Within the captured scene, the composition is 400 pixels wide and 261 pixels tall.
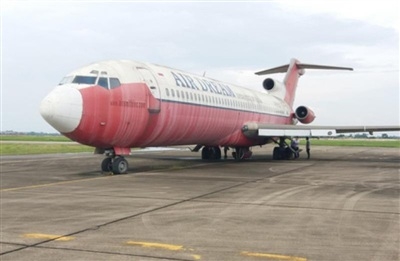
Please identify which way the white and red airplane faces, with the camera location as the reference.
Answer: facing the viewer and to the left of the viewer
